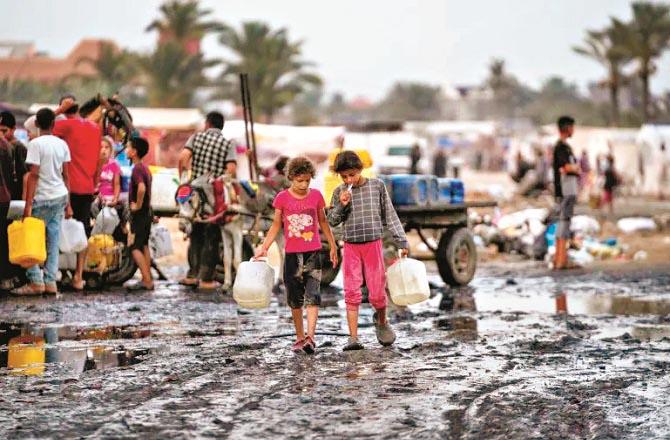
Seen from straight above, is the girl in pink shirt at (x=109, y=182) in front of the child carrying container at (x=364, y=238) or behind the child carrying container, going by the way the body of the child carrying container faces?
behind

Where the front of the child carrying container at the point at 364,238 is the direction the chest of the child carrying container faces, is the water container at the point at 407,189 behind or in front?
behind

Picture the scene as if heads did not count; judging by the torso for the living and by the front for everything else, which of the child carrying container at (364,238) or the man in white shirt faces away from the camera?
the man in white shirt

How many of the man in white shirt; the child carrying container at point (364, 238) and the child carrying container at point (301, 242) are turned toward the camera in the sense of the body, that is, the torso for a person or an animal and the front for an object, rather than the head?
2

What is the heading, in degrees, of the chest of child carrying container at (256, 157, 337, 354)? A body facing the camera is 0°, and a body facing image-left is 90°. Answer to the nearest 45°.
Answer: approximately 0°

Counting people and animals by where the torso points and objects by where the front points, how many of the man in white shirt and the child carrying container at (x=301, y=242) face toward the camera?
1

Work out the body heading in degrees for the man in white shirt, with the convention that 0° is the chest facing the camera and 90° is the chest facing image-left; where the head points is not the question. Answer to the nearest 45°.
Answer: approximately 180°
